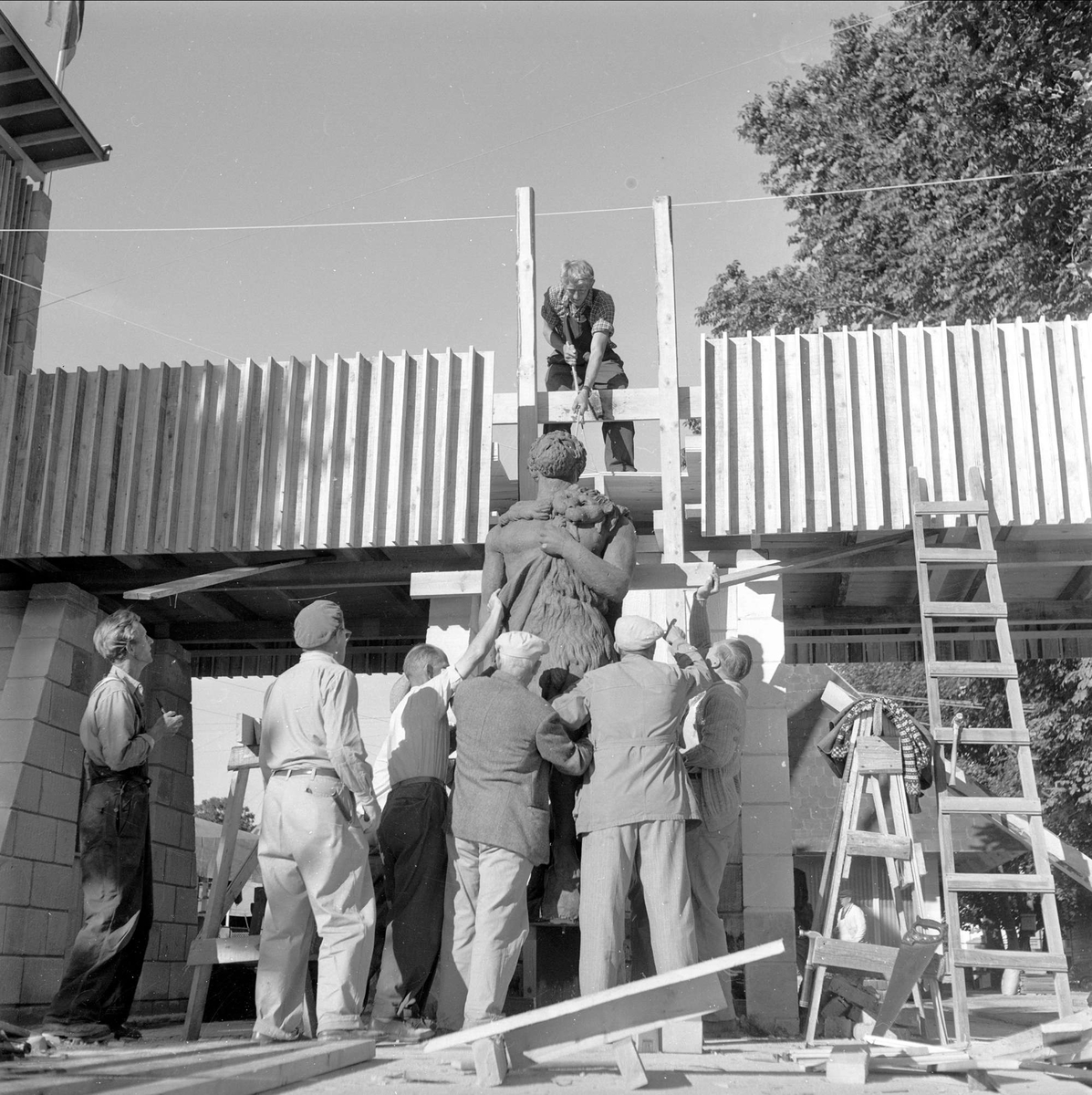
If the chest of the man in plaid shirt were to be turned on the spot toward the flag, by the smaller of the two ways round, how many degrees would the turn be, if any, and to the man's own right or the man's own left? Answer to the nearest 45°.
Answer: approximately 135° to the man's own right

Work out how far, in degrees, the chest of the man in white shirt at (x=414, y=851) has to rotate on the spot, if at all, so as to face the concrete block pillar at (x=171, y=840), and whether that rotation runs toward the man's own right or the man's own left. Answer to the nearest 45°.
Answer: approximately 45° to the man's own left

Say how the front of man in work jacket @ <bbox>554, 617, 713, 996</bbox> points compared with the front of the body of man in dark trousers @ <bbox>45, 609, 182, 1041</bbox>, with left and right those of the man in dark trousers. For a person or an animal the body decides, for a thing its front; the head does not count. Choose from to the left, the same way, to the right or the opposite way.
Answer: to the left

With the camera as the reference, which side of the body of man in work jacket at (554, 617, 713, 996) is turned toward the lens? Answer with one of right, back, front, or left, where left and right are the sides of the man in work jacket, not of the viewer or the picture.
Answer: back

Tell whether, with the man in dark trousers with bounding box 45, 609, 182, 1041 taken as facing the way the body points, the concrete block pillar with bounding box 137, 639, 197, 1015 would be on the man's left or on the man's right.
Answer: on the man's left

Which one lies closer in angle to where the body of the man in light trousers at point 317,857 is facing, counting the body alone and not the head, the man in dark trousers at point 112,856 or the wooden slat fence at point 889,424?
the wooden slat fence

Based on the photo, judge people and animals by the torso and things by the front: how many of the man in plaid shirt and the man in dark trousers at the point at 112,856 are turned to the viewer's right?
1

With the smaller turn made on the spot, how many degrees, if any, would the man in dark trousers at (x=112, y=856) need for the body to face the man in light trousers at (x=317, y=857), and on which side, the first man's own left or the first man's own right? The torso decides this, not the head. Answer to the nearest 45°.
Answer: approximately 45° to the first man's own right

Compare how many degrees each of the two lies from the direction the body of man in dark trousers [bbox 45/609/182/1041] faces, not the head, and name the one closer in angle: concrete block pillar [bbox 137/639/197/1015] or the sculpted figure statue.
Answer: the sculpted figure statue

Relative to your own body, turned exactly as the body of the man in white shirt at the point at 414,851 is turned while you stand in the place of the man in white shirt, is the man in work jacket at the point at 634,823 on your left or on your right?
on your right
